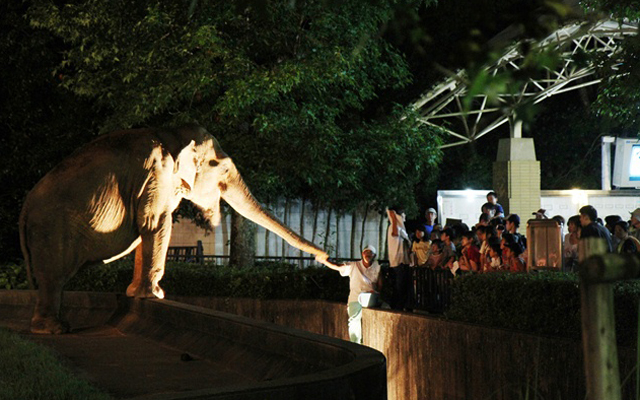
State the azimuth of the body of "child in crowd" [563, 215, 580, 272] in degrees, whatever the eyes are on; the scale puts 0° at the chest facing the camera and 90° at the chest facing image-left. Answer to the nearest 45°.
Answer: approximately 90°

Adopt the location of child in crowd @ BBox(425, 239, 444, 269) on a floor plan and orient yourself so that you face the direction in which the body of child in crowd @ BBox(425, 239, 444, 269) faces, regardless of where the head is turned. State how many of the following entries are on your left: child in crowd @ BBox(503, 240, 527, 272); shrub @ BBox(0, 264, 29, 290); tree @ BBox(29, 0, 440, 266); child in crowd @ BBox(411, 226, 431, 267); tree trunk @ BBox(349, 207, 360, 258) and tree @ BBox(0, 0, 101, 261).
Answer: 1

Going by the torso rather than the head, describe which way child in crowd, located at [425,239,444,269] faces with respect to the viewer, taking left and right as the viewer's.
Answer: facing the viewer and to the left of the viewer

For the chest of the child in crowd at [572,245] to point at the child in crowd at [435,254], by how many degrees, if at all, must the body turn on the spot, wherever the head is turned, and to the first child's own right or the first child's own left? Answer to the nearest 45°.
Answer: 0° — they already face them

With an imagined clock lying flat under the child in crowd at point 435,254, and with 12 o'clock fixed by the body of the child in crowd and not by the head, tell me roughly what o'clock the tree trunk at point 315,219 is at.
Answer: The tree trunk is roughly at 4 o'clock from the child in crowd.

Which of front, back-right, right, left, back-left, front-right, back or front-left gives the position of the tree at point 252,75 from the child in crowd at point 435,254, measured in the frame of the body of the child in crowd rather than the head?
right

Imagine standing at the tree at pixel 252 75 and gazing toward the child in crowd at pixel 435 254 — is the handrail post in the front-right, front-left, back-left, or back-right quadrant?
front-right

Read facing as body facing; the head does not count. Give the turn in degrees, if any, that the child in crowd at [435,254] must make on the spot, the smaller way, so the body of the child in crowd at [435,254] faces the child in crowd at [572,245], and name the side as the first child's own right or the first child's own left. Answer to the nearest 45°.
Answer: approximately 135° to the first child's own left

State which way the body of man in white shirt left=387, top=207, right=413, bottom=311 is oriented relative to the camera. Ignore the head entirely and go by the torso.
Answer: to the viewer's left

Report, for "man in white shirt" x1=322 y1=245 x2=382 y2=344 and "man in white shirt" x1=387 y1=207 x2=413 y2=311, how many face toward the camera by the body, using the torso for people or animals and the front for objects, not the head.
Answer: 1

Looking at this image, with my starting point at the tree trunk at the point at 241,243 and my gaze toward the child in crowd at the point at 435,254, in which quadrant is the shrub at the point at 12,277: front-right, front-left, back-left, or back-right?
back-right
